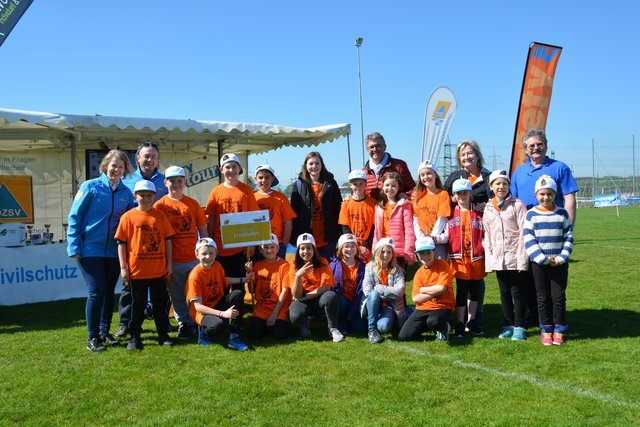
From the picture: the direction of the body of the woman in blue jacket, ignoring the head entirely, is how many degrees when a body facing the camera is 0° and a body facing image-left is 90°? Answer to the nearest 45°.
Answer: approximately 315°

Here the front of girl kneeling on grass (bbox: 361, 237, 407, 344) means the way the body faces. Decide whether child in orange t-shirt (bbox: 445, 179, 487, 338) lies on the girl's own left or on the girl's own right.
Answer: on the girl's own left

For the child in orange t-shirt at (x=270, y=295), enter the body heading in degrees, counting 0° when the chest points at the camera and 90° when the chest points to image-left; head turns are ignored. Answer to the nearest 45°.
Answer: approximately 0°

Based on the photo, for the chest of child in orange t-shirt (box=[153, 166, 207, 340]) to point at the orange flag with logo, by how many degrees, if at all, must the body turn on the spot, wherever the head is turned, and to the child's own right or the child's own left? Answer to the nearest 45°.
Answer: approximately 135° to the child's own left

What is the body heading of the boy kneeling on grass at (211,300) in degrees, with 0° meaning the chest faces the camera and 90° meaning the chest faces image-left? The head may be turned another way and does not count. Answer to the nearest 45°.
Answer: approximately 315°

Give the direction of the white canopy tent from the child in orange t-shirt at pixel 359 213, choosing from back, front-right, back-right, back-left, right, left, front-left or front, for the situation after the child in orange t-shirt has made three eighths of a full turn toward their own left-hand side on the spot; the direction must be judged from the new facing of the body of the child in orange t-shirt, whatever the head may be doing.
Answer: left

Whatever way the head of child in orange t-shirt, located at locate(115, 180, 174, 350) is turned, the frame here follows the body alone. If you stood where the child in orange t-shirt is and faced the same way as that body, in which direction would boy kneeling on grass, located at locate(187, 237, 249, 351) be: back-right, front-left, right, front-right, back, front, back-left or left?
left

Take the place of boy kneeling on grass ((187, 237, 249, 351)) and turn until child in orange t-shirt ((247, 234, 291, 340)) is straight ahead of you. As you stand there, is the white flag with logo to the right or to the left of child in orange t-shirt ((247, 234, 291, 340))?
left

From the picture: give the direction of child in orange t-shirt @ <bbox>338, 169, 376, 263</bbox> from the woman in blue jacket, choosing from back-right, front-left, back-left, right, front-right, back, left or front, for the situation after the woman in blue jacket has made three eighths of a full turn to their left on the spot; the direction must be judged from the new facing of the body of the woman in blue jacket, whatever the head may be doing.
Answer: right
